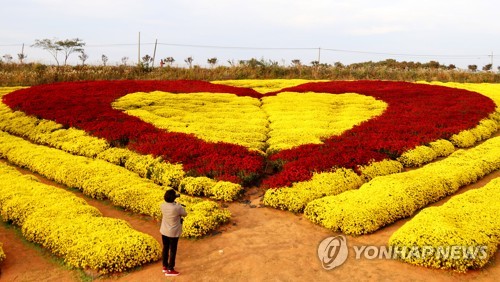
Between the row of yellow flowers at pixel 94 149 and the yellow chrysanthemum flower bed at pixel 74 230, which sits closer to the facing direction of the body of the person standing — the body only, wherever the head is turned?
the row of yellow flowers

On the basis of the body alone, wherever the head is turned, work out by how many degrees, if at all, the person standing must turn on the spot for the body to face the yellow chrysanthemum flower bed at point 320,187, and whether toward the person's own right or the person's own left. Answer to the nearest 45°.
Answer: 0° — they already face it

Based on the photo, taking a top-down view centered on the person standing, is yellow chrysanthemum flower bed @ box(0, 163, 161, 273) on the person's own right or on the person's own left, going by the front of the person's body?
on the person's own left

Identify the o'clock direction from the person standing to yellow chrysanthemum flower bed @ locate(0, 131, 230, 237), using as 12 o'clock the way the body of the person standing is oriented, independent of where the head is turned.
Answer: The yellow chrysanthemum flower bed is roughly at 10 o'clock from the person standing.

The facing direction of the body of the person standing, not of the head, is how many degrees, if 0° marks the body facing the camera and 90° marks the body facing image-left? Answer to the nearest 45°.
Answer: approximately 225°

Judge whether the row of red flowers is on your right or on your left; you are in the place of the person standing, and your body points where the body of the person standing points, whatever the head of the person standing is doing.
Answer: on your left

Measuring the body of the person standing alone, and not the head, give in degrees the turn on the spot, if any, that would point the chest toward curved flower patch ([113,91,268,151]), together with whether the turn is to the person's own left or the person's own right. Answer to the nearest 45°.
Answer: approximately 45° to the person's own left

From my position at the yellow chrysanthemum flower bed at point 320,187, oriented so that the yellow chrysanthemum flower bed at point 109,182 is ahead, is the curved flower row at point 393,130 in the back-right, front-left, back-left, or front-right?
back-right

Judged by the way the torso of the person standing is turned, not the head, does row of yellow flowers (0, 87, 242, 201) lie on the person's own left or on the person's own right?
on the person's own left
